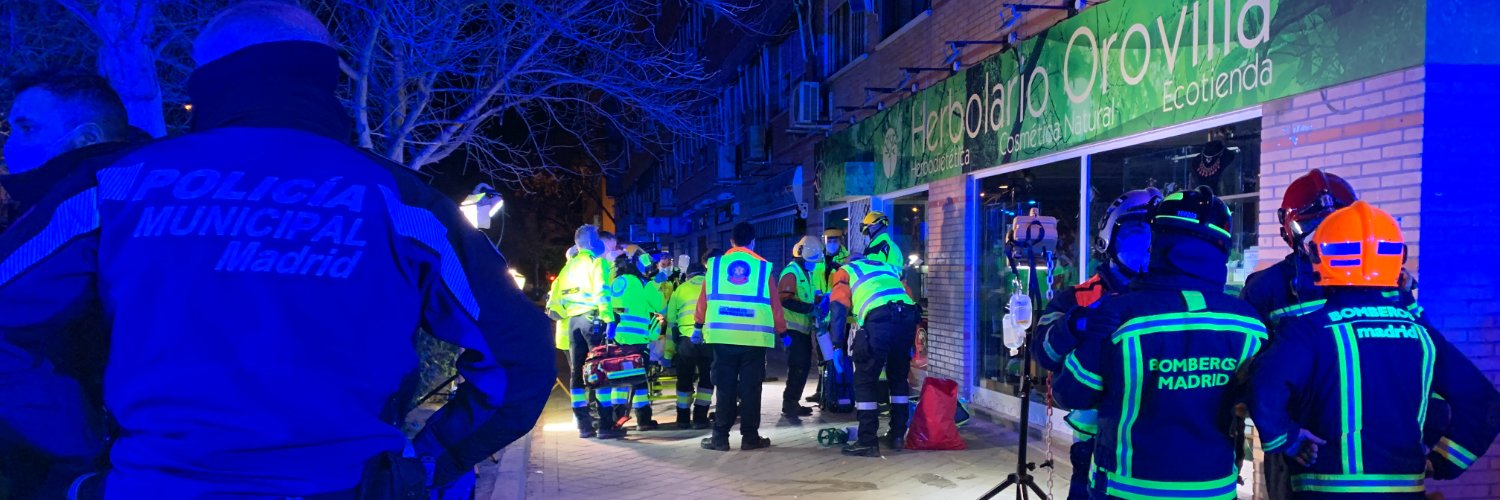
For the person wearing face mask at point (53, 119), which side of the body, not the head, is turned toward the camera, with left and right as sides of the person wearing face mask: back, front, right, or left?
left

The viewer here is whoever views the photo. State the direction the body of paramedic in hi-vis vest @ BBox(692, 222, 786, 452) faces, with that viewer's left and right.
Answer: facing away from the viewer

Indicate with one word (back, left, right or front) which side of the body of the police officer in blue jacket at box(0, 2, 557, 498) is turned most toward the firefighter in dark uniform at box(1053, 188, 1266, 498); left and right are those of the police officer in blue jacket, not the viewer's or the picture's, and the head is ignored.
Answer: right

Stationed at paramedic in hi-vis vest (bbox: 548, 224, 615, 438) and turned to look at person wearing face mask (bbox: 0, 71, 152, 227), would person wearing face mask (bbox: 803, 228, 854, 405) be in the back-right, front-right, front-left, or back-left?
back-left

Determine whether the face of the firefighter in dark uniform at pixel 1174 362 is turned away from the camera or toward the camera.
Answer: away from the camera

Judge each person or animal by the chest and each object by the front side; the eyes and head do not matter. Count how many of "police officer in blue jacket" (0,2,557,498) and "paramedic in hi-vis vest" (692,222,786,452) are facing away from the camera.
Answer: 2

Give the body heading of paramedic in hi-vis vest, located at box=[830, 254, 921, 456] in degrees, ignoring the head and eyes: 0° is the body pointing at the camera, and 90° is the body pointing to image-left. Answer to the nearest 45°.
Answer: approximately 135°

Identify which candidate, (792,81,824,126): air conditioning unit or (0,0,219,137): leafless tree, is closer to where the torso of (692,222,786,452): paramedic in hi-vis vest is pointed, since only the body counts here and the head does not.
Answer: the air conditioning unit

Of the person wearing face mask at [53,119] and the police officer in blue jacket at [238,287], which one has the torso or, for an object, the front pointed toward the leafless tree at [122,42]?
the police officer in blue jacket
